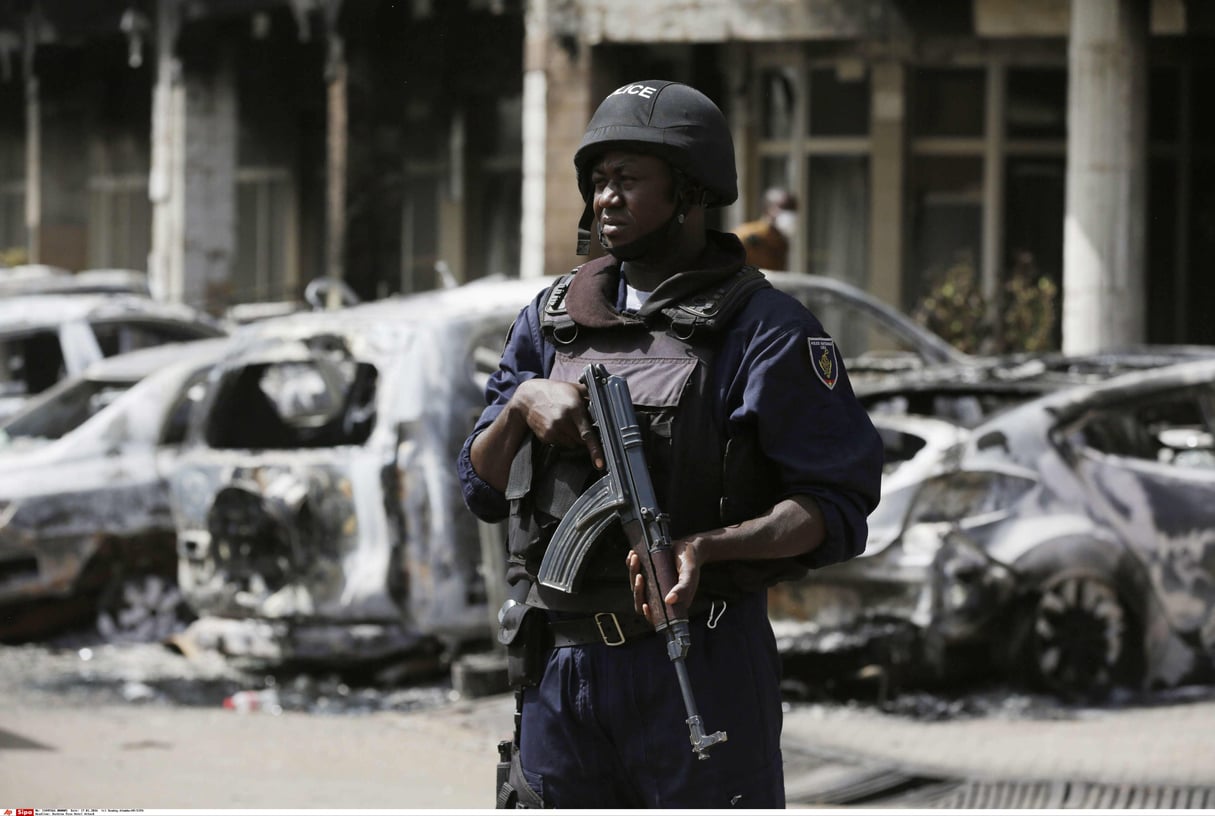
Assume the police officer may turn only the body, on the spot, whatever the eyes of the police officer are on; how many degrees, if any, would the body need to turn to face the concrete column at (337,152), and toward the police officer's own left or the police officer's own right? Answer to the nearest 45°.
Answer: approximately 135° to the police officer's own right

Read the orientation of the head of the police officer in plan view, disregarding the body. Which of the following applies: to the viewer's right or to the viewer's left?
to the viewer's left

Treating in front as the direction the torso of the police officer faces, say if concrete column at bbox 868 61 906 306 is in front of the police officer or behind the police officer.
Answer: behind

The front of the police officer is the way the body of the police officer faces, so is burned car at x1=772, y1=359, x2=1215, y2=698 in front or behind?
behind
